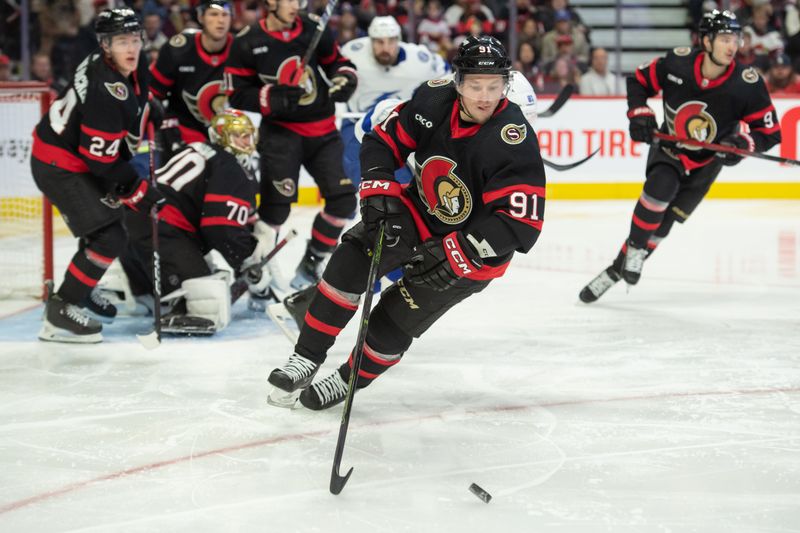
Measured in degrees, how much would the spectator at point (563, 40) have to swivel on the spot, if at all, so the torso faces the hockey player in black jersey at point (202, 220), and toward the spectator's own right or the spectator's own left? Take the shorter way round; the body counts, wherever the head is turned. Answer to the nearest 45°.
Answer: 0° — they already face them

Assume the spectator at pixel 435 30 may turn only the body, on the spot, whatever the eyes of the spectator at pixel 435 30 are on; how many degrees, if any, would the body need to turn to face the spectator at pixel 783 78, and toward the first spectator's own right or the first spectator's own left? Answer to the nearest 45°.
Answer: approximately 90° to the first spectator's own left

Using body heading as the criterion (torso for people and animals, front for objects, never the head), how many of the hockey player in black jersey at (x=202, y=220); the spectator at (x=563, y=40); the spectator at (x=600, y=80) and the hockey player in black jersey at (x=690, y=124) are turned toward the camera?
3
